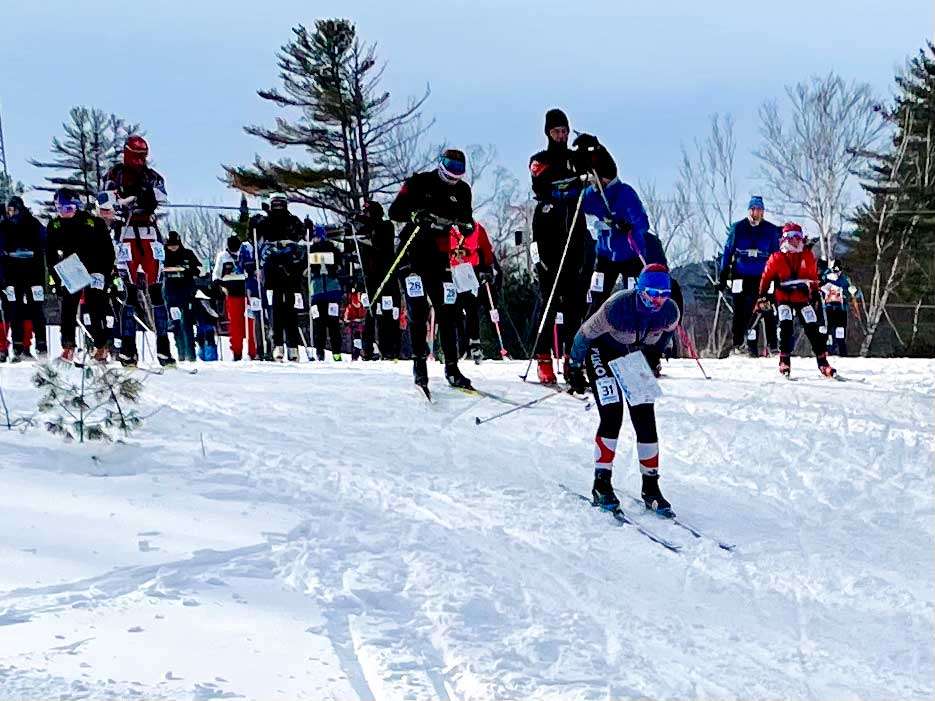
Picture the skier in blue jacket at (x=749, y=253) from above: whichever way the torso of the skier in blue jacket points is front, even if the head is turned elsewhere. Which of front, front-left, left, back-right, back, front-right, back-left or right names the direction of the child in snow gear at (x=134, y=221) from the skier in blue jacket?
front-right

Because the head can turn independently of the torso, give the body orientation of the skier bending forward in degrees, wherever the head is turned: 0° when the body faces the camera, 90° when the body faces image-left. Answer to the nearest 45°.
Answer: approximately 315°

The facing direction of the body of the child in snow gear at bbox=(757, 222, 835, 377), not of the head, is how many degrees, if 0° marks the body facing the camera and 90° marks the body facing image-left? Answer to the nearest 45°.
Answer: approximately 0°

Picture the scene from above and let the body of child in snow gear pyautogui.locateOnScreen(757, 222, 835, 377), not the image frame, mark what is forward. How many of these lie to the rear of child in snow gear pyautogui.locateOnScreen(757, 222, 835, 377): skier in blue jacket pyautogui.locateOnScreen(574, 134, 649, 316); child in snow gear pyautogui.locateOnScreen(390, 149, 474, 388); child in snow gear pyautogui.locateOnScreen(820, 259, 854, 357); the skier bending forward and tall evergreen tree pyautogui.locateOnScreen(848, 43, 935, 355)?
2

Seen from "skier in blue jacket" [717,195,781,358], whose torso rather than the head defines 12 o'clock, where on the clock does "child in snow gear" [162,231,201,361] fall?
The child in snow gear is roughly at 3 o'clock from the skier in blue jacket.

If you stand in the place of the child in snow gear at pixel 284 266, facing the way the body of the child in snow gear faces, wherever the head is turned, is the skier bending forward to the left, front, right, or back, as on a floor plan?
front

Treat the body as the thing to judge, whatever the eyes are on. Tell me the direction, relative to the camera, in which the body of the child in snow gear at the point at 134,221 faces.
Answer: toward the camera

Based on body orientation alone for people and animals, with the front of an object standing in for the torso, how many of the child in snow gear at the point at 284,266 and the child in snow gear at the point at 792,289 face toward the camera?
2

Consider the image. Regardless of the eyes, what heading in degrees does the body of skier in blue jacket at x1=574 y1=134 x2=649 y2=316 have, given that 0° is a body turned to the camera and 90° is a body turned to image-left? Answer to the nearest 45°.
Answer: approximately 45°

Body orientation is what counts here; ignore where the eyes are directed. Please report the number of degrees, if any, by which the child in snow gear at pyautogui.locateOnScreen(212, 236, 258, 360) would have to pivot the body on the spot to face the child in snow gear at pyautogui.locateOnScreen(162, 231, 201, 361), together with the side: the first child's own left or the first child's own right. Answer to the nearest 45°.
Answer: approximately 45° to the first child's own right

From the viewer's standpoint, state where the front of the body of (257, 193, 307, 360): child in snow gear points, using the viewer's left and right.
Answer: facing the viewer

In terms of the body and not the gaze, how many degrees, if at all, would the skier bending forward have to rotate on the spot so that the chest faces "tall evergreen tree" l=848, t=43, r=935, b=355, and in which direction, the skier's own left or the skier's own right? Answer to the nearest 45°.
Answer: approximately 135° to the skier's own left

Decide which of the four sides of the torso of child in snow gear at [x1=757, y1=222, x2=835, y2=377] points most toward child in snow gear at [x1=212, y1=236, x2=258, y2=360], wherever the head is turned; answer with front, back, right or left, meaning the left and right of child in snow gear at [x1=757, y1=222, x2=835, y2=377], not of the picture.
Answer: right

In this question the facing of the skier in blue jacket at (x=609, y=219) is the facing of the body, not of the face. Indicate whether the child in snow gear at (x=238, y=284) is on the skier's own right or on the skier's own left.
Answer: on the skier's own right

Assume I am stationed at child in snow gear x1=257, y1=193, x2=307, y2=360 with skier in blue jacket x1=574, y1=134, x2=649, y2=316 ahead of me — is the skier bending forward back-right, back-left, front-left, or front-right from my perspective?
front-right
